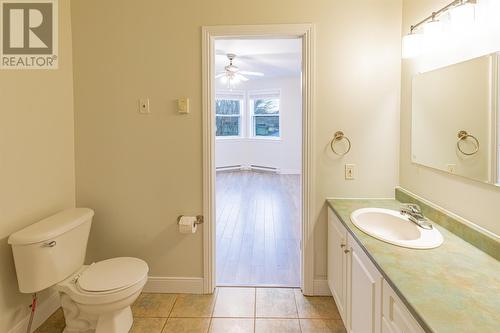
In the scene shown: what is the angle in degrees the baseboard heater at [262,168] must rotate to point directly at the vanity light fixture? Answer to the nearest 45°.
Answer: approximately 45° to its left

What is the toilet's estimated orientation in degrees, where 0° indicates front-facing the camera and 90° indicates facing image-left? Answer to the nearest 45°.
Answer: approximately 315°

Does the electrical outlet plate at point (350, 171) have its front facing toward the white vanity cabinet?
yes

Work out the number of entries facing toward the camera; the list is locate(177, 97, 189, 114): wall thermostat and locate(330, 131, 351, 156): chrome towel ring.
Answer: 2

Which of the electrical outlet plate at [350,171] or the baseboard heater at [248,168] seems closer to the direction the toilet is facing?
the electrical outlet plate

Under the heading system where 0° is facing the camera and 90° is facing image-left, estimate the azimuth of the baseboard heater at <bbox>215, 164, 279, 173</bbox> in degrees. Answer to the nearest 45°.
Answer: approximately 0°

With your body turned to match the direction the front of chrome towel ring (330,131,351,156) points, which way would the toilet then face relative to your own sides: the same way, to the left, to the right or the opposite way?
to the left

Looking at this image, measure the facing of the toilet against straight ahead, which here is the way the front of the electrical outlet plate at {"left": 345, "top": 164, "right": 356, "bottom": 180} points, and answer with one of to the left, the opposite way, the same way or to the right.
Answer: to the left

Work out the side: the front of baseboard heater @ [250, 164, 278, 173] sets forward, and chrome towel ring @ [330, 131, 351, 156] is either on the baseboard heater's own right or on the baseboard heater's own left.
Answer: on the baseboard heater's own left

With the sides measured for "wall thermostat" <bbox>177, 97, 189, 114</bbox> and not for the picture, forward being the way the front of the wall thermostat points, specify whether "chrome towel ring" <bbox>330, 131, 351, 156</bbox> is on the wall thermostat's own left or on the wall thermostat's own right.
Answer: on the wall thermostat's own left
